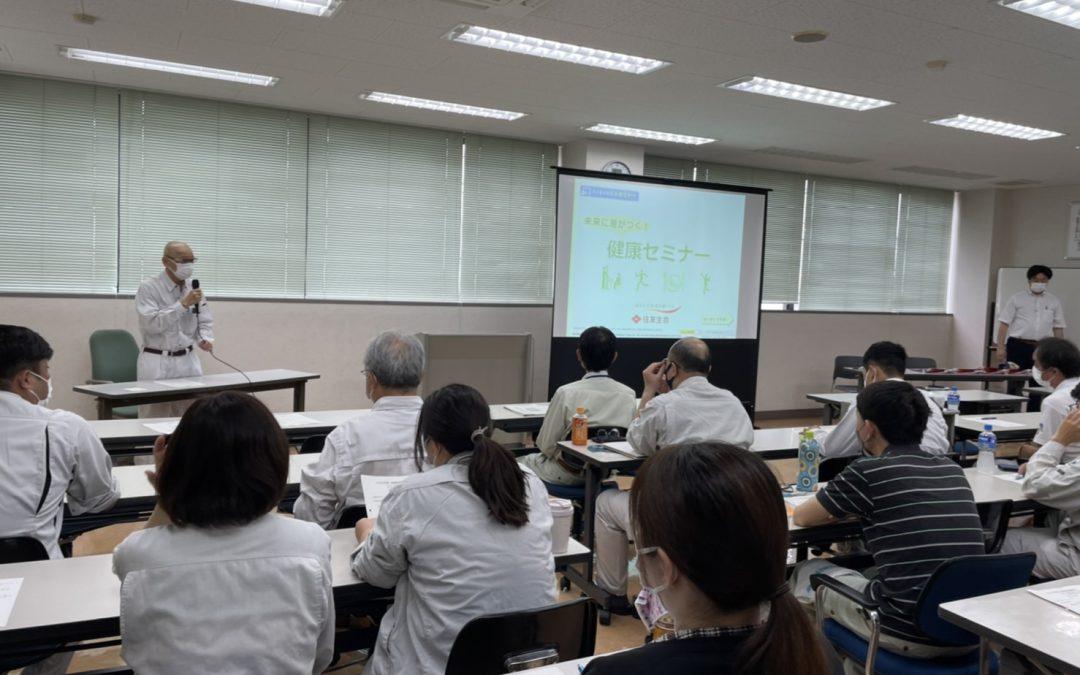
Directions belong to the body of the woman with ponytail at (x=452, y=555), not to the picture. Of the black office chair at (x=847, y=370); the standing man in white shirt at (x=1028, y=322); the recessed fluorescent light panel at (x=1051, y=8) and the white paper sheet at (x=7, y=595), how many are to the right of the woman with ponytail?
3

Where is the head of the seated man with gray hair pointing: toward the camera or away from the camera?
away from the camera

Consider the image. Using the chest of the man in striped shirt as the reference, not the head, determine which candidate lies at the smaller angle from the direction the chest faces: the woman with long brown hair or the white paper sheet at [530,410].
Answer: the white paper sheet

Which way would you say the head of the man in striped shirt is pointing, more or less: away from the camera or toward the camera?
away from the camera

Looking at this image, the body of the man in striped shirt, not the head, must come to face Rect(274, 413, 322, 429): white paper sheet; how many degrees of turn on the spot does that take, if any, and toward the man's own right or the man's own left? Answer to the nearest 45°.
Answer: approximately 45° to the man's own left

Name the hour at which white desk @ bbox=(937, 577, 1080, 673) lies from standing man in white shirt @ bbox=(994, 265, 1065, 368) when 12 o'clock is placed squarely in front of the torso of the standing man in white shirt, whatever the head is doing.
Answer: The white desk is roughly at 12 o'clock from the standing man in white shirt.

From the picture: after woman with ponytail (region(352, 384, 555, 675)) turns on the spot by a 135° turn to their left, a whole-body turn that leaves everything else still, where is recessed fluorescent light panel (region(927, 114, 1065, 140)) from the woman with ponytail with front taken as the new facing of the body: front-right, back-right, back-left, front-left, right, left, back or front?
back-left

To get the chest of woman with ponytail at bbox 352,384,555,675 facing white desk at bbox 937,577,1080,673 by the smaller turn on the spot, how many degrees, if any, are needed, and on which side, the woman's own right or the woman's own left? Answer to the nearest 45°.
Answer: approximately 135° to the woman's own right

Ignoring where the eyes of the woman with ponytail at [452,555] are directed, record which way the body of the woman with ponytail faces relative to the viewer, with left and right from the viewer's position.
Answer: facing away from the viewer and to the left of the viewer

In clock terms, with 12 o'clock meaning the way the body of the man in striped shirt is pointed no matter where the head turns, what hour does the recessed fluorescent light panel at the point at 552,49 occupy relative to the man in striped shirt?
The recessed fluorescent light panel is roughly at 12 o'clock from the man in striped shirt.

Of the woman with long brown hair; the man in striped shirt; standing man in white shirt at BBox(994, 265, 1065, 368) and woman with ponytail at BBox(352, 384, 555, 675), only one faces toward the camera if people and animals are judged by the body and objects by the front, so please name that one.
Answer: the standing man in white shirt

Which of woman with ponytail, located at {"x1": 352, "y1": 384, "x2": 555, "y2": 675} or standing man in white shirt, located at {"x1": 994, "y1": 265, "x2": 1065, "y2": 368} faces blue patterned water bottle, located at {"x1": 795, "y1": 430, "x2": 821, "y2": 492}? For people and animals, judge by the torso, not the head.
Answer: the standing man in white shirt

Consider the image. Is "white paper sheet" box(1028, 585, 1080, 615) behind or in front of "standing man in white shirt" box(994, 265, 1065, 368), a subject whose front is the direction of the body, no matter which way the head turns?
in front

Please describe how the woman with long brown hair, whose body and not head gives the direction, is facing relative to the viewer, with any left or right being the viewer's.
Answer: facing away from the viewer and to the left of the viewer

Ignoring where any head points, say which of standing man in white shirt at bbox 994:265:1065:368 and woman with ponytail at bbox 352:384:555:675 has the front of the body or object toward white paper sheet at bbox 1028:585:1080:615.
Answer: the standing man in white shirt

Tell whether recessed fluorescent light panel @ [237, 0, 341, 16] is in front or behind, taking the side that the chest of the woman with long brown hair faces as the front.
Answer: in front

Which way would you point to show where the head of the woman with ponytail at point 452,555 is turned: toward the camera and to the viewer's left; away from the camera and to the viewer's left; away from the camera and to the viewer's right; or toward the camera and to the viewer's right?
away from the camera and to the viewer's left

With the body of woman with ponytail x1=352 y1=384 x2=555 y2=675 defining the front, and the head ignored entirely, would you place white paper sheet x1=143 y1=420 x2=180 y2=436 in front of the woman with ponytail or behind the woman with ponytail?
in front

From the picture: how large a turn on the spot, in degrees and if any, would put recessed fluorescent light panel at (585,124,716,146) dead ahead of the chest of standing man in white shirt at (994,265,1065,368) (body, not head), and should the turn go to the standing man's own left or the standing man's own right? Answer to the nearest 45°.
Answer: approximately 45° to the standing man's own right
